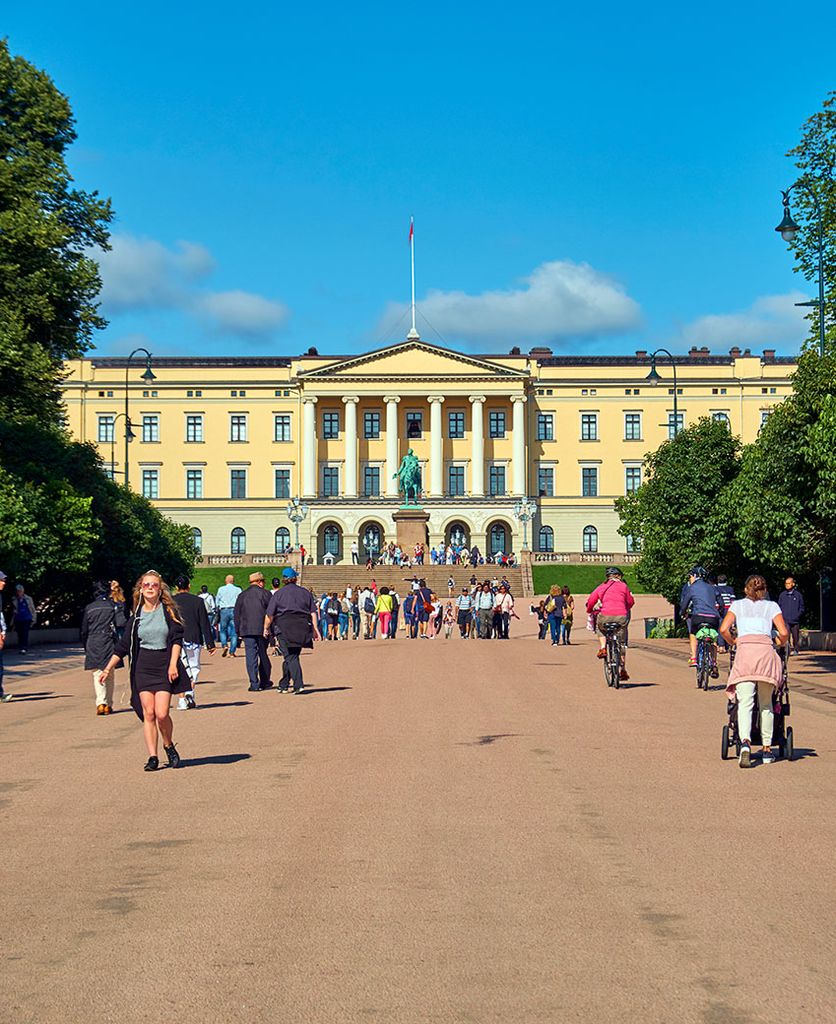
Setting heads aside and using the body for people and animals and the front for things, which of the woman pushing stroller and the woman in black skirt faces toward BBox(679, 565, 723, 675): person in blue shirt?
the woman pushing stroller

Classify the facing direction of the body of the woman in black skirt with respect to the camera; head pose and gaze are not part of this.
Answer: toward the camera

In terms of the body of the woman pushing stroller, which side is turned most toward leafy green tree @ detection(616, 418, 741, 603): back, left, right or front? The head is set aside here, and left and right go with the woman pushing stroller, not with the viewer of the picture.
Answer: front

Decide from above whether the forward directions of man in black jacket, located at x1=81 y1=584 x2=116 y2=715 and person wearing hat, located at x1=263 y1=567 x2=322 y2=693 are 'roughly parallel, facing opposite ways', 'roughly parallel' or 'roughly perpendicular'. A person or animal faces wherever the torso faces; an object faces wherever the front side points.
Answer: roughly parallel

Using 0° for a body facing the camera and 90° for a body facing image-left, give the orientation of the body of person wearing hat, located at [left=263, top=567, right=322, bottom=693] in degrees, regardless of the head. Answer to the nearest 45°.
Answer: approximately 180°

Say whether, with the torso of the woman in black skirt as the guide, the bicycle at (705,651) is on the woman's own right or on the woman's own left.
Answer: on the woman's own left

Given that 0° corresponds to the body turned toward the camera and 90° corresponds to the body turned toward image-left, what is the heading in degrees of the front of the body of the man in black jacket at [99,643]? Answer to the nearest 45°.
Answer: approximately 180°

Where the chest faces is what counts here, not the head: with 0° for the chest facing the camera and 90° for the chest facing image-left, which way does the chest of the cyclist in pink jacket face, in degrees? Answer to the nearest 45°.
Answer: approximately 180°

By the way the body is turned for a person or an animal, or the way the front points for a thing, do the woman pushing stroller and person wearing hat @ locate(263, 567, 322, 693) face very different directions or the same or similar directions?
same or similar directions

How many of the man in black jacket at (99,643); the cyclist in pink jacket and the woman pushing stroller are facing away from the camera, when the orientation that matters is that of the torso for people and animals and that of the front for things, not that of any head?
3

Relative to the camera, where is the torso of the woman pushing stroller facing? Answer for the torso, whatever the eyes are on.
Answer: away from the camera

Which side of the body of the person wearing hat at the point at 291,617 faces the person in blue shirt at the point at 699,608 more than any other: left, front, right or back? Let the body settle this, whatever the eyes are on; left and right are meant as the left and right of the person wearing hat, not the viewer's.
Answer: right

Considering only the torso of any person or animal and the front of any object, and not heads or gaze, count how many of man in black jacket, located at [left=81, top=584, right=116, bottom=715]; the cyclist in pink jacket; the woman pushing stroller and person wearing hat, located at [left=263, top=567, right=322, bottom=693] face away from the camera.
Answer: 4

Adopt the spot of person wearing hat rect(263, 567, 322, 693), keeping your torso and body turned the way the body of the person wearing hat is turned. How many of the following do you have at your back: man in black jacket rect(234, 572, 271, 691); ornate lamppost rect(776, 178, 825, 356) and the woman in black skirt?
1
